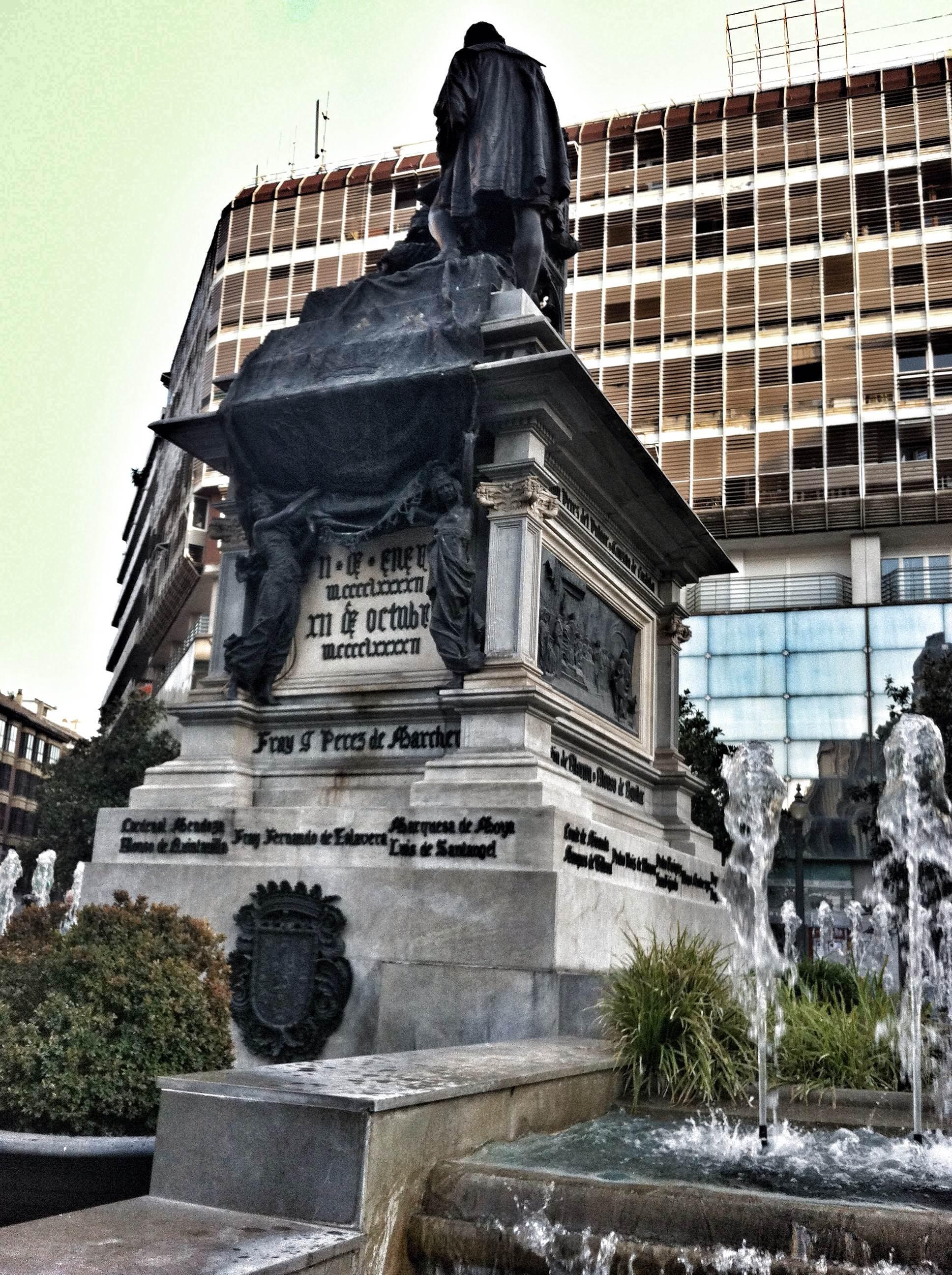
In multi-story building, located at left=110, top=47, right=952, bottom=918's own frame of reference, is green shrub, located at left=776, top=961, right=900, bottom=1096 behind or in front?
in front

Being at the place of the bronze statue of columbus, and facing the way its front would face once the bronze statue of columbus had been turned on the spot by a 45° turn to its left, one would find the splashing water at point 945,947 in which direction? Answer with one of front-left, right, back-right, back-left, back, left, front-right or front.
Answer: back-right

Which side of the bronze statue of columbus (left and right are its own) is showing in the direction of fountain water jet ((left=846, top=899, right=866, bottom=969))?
right

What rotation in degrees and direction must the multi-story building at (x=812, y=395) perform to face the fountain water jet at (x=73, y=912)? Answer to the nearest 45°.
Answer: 0° — it already faces it

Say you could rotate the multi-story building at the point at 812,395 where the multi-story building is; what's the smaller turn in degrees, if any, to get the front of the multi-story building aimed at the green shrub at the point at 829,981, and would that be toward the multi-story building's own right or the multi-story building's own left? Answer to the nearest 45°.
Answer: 0° — it already faces it

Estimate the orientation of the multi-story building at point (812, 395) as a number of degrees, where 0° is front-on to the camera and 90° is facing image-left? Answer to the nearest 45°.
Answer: approximately 0°

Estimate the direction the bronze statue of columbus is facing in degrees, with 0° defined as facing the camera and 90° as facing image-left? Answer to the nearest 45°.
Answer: approximately 135°

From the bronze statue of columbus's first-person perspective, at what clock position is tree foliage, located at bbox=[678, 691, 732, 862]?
The tree foliage is roughly at 2 o'clock from the bronze statue of columbus.

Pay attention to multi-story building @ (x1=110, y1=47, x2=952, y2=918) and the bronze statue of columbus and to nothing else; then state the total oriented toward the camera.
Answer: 1
